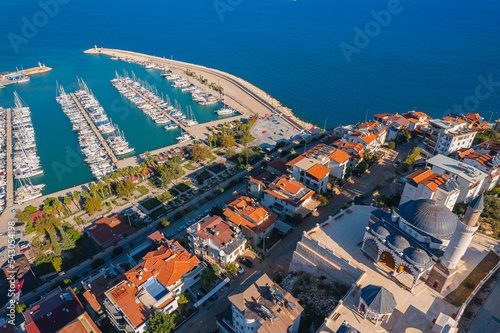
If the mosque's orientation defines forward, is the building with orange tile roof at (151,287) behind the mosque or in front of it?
in front

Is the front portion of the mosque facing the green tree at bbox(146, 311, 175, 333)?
yes

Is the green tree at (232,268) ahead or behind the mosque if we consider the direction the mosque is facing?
ahead

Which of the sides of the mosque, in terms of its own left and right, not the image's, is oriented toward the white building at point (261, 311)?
front

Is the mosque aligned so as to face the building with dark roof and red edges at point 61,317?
yes

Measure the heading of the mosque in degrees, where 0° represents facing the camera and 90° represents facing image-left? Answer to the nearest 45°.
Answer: approximately 45°
